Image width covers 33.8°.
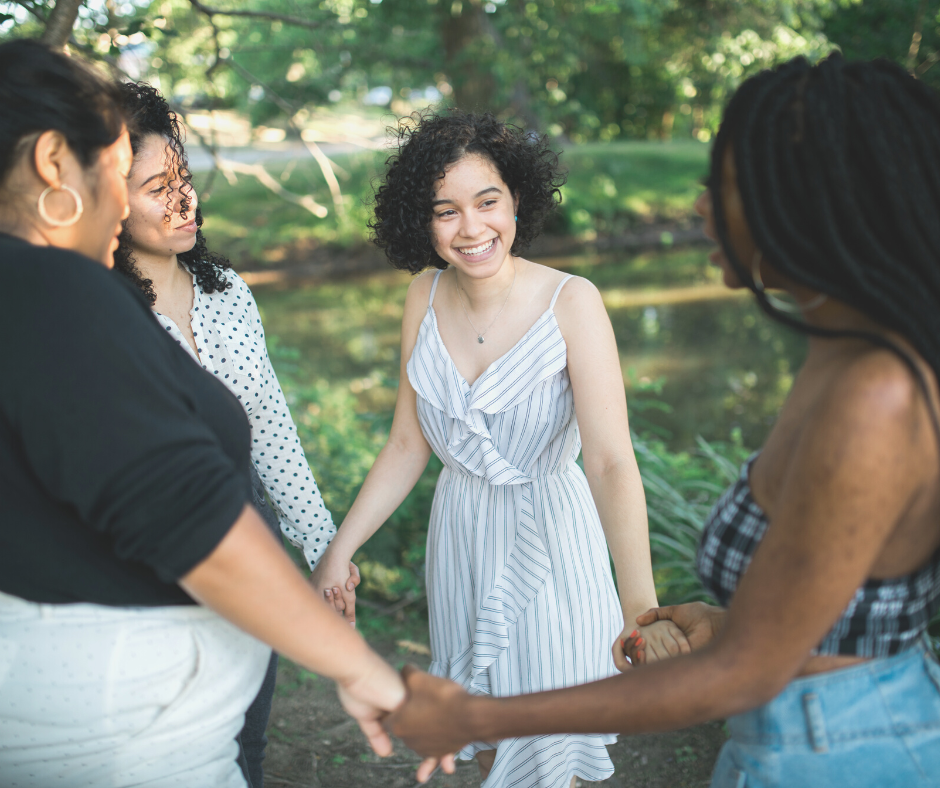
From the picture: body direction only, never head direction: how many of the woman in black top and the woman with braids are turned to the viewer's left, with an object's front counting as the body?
1

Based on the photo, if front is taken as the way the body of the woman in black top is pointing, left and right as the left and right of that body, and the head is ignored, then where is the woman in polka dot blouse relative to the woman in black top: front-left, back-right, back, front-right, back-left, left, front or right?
front-left

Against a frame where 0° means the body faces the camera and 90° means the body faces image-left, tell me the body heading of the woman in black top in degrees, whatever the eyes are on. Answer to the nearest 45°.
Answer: approximately 225°

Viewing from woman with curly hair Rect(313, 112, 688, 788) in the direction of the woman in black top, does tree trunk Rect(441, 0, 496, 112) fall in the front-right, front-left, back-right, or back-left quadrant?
back-right

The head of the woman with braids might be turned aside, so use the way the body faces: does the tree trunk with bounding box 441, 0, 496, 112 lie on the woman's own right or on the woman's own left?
on the woman's own right

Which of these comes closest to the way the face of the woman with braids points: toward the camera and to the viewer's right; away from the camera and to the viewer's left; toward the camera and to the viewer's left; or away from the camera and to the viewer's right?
away from the camera and to the viewer's left

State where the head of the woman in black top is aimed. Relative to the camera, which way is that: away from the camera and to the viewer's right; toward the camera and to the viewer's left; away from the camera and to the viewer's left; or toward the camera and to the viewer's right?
away from the camera and to the viewer's right

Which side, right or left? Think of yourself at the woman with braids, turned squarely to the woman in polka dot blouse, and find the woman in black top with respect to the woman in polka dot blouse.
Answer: left

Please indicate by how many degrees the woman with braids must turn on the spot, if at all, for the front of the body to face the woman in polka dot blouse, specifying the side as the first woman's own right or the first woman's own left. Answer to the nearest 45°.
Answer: approximately 45° to the first woman's own right

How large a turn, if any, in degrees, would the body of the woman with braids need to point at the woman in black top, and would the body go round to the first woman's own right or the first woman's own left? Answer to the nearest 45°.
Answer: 0° — they already face them

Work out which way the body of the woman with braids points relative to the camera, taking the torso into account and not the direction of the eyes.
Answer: to the viewer's left

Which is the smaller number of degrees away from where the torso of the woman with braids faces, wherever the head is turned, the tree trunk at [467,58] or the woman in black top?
the woman in black top
